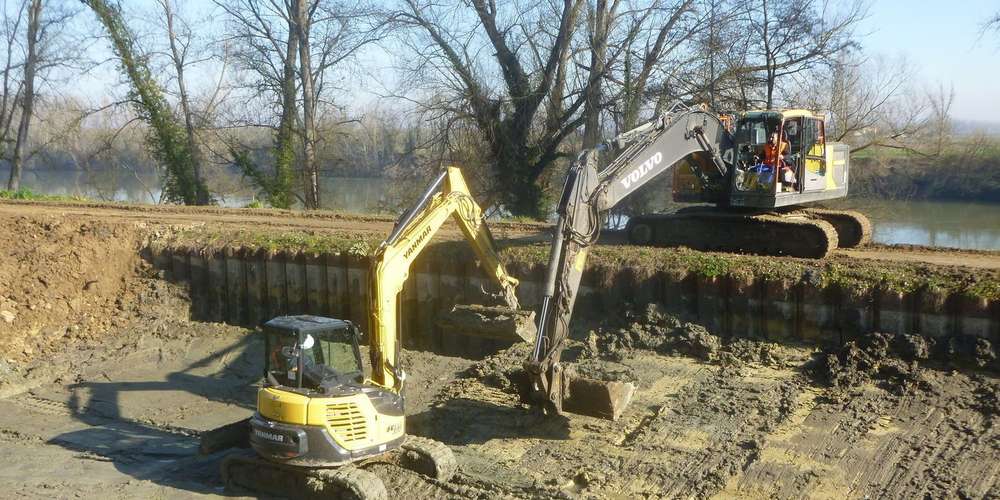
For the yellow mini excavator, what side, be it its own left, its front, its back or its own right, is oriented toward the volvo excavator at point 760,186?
front

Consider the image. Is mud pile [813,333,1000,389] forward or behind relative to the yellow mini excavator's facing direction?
forward

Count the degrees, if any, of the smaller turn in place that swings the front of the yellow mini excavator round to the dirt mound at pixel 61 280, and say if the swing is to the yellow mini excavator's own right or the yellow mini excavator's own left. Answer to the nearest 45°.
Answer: approximately 90° to the yellow mini excavator's own left

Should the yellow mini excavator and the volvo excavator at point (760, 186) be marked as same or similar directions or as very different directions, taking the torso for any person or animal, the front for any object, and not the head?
very different directions

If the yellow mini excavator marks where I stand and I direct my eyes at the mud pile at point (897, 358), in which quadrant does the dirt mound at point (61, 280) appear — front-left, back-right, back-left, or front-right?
back-left

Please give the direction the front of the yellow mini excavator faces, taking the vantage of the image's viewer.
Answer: facing away from the viewer and to the right of the viewer

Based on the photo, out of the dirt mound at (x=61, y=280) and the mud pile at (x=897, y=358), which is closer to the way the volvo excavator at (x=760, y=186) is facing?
the dirt mound

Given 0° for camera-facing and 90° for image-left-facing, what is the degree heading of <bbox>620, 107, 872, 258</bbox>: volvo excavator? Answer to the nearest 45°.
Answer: approximately 45°

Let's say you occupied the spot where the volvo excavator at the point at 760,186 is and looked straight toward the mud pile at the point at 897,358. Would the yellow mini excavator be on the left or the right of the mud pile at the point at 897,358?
right

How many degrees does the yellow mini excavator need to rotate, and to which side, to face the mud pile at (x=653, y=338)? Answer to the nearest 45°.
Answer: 0° — it already faces it

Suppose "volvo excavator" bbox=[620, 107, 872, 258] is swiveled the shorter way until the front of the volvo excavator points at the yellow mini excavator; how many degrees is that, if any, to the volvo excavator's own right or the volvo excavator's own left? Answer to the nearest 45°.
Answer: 0° — it already faces it

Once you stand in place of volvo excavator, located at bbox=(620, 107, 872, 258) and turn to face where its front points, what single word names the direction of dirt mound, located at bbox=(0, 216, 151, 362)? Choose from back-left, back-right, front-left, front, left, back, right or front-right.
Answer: front-right

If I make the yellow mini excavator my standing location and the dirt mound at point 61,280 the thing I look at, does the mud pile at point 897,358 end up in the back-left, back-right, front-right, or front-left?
back-right

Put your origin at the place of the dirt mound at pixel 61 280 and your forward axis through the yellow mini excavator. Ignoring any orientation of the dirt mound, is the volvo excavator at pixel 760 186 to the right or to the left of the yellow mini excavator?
left

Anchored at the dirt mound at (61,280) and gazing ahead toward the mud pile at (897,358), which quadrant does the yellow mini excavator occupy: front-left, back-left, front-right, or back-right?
front-right

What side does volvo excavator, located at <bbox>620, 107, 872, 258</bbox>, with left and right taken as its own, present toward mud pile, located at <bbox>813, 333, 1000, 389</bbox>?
left

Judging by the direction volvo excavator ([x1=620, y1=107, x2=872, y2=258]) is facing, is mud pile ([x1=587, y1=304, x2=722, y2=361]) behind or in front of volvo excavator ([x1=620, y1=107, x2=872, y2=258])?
in front
